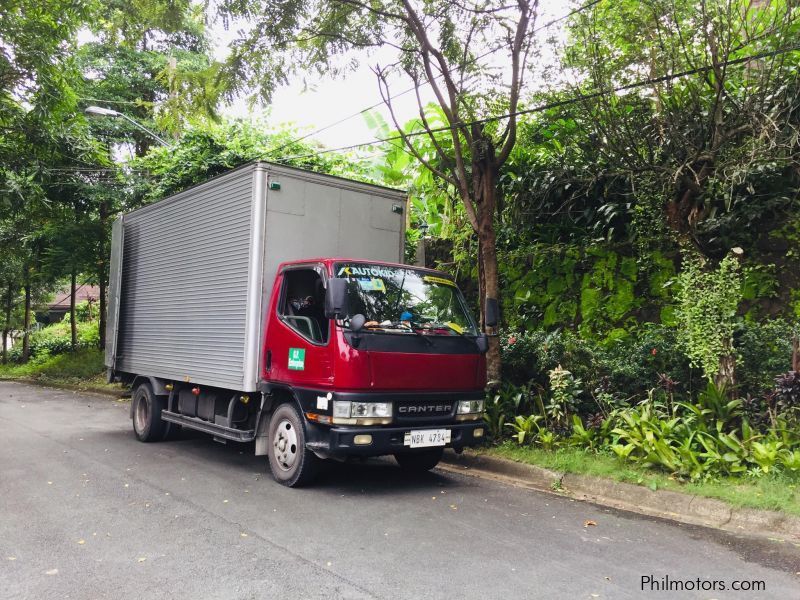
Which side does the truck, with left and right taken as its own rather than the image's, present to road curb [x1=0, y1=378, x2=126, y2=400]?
back

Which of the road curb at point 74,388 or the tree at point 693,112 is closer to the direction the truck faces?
the tree

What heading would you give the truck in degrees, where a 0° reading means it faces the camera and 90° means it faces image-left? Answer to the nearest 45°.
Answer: approximately 315°

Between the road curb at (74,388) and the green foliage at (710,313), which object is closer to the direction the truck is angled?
the green foliage

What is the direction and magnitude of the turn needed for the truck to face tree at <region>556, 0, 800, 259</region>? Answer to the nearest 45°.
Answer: approximately 45° to its left

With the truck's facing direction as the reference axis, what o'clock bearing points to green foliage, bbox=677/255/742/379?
The green foliage is roughly at 11 o'clock from the truck.

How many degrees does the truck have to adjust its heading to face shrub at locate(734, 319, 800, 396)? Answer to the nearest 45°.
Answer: approximately 45° to its left
